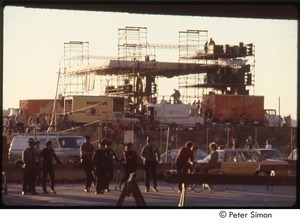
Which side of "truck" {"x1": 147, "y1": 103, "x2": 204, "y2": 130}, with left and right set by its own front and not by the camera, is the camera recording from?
right

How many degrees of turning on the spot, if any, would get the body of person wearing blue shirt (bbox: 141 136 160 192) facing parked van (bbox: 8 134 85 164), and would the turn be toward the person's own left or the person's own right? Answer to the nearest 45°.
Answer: approximately 135° to the person's own right

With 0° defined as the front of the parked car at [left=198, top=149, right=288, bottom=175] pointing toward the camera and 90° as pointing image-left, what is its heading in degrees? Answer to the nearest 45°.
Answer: approximately 270°

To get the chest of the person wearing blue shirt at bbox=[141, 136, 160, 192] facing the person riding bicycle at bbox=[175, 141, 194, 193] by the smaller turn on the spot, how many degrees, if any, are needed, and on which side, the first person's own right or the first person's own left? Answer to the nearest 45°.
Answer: approximately 45° to the first person's own left
